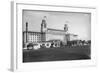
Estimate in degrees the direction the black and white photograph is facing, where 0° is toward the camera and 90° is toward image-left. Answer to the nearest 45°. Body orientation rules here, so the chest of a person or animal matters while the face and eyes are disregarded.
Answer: approximately 315°
